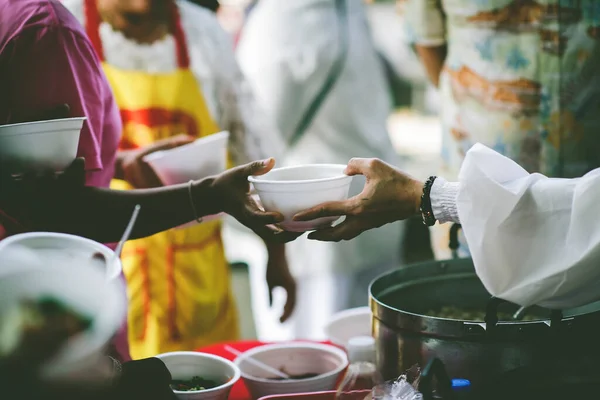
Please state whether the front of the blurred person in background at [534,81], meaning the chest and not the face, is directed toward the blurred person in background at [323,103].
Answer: no

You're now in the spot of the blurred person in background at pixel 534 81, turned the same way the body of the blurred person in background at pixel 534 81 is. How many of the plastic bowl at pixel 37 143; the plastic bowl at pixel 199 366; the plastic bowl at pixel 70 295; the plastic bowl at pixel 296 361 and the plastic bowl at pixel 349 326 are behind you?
0

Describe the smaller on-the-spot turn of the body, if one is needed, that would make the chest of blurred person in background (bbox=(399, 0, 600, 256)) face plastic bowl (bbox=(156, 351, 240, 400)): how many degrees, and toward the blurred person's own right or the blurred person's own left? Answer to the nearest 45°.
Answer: approximately 45° to the blurred person's own right

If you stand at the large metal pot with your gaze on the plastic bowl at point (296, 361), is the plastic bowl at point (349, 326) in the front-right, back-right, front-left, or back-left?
front-right

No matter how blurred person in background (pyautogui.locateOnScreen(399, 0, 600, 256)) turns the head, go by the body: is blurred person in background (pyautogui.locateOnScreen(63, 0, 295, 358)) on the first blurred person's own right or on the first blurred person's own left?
on the first blurred person's own right

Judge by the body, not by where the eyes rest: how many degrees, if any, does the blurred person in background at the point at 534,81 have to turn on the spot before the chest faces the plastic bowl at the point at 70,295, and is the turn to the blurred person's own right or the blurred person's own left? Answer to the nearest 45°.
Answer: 0° — they already face it

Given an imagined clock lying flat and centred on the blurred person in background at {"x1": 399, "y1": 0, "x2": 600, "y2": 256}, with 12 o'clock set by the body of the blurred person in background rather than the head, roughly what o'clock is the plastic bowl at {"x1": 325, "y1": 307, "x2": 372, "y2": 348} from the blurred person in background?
The plastic bowl is roughly at 1 o'clock from the blurred person in background.

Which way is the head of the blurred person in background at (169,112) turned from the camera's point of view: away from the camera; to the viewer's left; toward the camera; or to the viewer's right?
toward the camera

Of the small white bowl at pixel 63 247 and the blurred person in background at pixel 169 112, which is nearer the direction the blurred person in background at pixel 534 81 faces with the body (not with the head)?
the small white bowl

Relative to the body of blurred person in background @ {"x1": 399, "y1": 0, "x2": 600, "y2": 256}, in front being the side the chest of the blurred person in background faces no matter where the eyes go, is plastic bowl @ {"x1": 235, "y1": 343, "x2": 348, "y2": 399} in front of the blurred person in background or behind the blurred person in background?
in front

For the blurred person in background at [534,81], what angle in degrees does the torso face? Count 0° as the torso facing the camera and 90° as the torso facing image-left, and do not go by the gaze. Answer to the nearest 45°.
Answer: approximately 0°

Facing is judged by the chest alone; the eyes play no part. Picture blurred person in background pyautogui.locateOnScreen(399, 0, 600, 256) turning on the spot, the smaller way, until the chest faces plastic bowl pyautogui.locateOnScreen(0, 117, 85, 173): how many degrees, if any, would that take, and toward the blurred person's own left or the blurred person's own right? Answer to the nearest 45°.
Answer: approximately 45° to the blurred person's own right

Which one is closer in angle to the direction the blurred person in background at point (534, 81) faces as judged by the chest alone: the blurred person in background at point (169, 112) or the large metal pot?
the large metal pot

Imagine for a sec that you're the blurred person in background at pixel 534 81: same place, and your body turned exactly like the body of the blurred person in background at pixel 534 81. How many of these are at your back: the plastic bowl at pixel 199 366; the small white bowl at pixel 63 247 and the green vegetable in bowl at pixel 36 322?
0

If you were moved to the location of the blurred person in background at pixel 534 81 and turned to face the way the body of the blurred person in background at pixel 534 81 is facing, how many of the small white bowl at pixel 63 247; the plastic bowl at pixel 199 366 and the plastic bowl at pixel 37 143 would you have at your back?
0

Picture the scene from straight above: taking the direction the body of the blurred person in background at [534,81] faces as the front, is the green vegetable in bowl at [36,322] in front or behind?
in front
